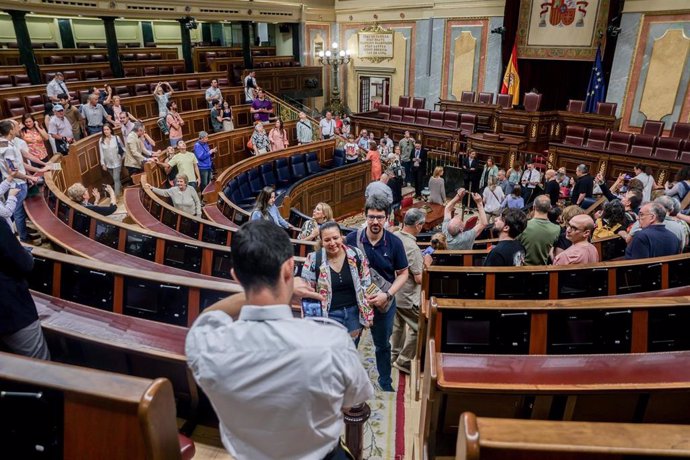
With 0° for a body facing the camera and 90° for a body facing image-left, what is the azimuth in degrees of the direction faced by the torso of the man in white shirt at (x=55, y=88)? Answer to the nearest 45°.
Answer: approximately 315°

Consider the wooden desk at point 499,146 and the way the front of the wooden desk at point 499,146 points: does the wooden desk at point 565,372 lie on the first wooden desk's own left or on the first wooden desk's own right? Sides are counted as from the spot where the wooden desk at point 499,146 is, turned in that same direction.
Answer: on the first wooden desk's own left

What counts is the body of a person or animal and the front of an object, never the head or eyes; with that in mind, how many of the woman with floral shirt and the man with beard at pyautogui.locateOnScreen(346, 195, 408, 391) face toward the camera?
2

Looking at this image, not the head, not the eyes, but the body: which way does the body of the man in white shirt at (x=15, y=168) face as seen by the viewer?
to the viewer's right

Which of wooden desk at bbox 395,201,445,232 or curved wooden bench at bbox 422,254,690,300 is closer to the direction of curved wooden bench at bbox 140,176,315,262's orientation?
the wooden desk

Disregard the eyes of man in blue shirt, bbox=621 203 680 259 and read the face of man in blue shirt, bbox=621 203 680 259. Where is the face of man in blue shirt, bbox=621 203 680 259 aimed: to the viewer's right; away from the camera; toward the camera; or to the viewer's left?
to the viewer's left

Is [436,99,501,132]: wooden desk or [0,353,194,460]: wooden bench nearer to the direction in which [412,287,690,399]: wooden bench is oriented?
the wooden desk

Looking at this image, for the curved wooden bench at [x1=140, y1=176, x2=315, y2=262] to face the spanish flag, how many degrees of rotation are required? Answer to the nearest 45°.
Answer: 0° — it already faces it

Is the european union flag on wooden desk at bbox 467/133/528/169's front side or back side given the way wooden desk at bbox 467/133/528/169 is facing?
on the back side

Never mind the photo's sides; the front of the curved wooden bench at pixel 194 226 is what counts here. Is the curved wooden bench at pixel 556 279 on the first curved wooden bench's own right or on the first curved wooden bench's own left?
on the first curved wooden bench's own right
